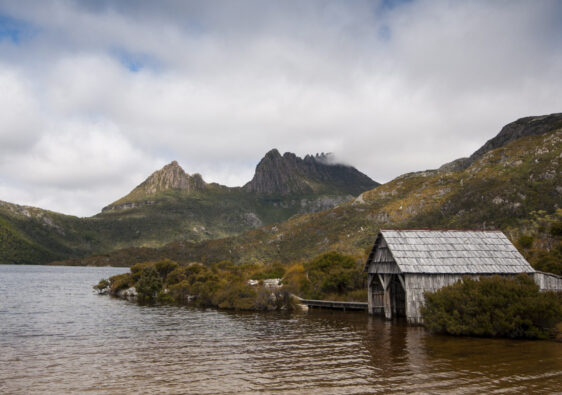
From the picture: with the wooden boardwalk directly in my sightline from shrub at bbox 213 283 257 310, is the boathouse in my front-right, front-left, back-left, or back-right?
front-right

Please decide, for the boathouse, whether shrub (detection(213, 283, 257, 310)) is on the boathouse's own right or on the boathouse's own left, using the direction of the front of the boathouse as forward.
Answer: on the boathouse's own right

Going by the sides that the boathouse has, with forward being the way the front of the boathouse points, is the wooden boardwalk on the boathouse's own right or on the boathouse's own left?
on the boathouse's own right

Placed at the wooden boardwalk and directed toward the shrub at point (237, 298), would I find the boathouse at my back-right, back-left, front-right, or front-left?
back-left

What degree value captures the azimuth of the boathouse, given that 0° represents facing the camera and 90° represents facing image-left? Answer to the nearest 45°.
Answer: approximately 45°
